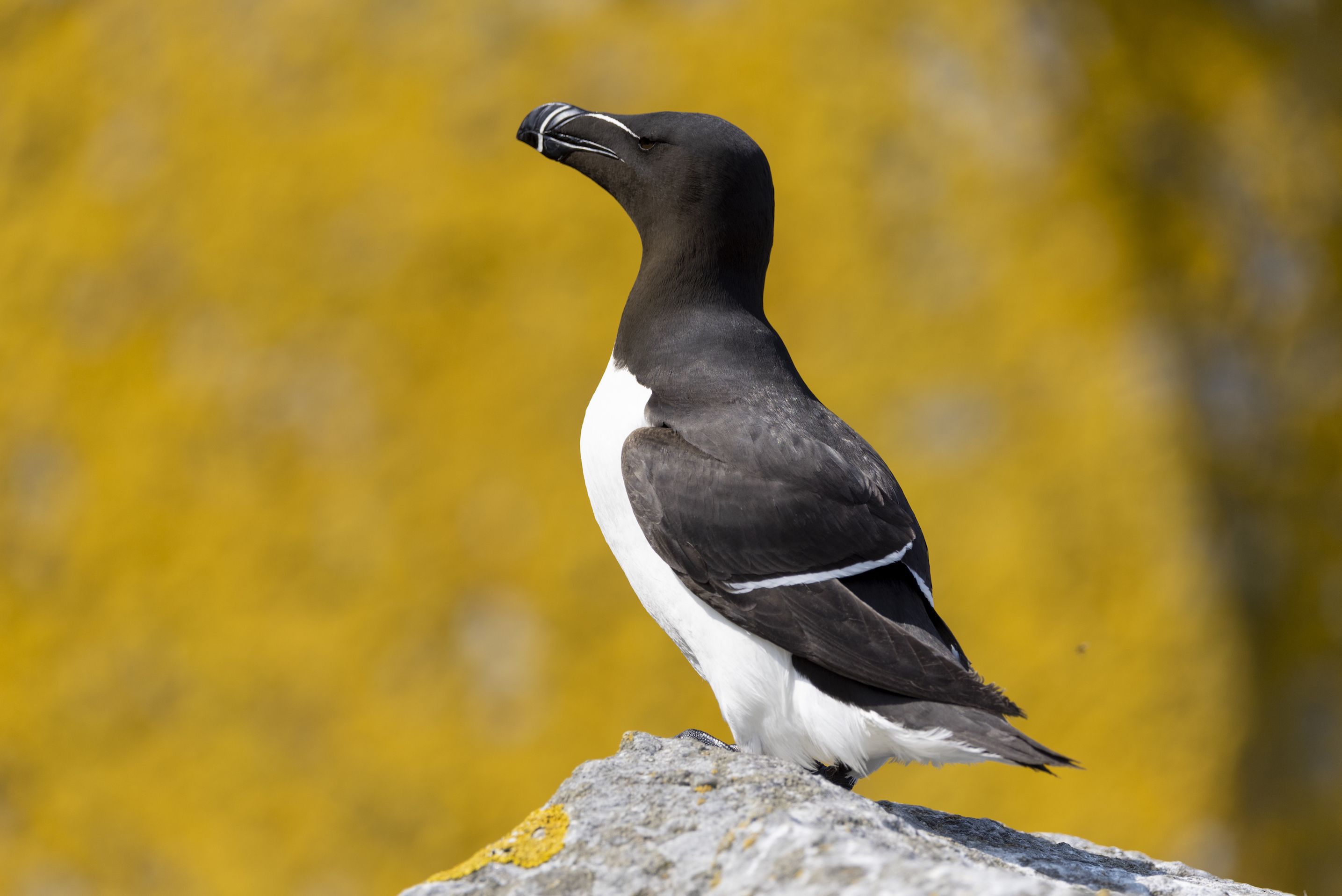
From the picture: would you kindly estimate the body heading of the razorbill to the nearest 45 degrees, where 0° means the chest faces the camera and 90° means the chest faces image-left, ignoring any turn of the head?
approximately 90°
